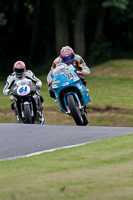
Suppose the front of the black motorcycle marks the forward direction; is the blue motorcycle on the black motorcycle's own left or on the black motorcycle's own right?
on the black motorcycle's own left

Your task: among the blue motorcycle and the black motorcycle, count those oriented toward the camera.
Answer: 2

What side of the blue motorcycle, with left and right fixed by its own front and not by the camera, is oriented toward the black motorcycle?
right

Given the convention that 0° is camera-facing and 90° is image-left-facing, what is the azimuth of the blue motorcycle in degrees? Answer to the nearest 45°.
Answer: approximately 0°

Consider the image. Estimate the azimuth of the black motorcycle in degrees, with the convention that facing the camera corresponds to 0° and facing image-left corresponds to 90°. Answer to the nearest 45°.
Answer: approximately 0°
